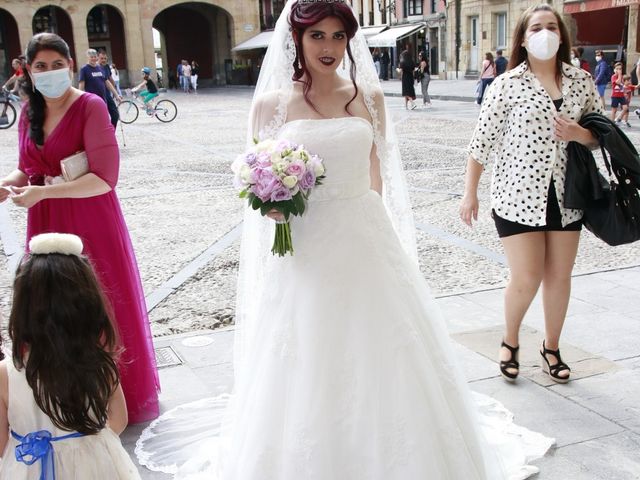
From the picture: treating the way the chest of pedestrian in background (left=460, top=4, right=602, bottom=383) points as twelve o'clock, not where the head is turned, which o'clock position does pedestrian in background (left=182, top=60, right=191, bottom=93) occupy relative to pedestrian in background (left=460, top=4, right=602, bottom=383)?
pedestrian in background (left=182, top=60, right=191, bottom=93) is roughly at 5 o'clock from pedestrian in background (left=460, top=4, right=602, bottom=383).

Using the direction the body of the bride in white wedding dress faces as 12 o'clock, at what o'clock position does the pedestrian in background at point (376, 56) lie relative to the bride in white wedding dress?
The pedestrian in background is roughly at 6 o'clock from the bride in white wedding dress.

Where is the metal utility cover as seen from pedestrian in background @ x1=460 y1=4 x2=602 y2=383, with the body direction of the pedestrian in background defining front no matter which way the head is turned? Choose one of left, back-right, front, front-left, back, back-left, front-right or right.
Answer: right

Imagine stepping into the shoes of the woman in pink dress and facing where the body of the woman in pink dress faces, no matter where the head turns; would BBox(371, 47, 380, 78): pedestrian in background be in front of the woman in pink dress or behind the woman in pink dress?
behind

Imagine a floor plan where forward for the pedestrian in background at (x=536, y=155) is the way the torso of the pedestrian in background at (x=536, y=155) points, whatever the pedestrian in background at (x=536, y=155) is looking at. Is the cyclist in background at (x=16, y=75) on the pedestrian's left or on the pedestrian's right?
on the pedestrian's right
